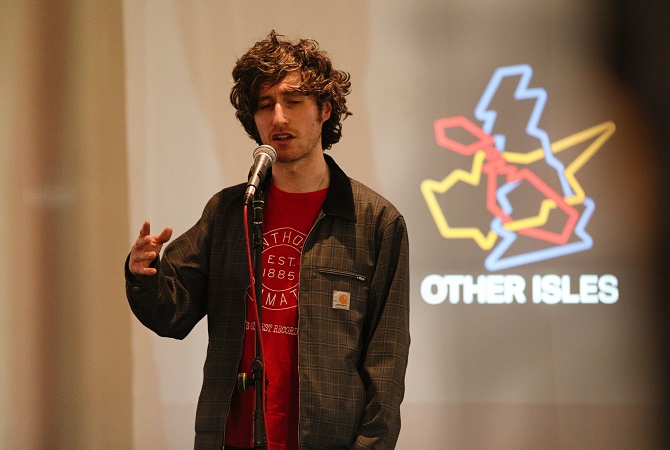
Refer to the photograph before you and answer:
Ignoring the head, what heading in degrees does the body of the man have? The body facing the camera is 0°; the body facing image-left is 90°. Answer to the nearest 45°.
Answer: approximately 45°

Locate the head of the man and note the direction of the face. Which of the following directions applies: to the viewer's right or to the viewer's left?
to the viewer's left
